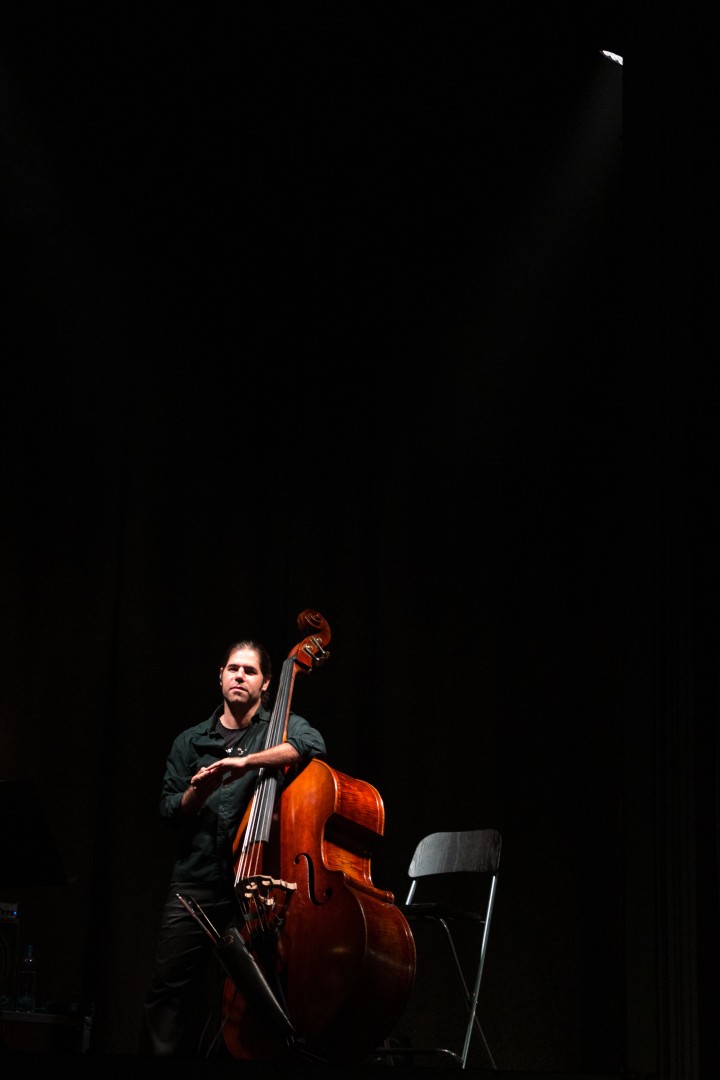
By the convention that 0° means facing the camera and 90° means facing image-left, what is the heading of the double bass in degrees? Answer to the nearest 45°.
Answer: approximately 45°

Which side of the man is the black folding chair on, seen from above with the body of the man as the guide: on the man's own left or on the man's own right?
on the man's own left

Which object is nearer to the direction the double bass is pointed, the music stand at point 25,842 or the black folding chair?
the music stand

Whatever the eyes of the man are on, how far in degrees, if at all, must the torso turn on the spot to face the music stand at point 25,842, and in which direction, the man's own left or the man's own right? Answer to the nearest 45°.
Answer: approximately 45° to the man's own right
